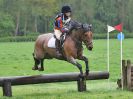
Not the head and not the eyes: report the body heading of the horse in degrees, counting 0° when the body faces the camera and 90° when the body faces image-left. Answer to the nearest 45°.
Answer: approximately 315°

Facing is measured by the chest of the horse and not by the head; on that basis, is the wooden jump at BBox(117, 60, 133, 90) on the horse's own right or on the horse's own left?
on the horse's own left
